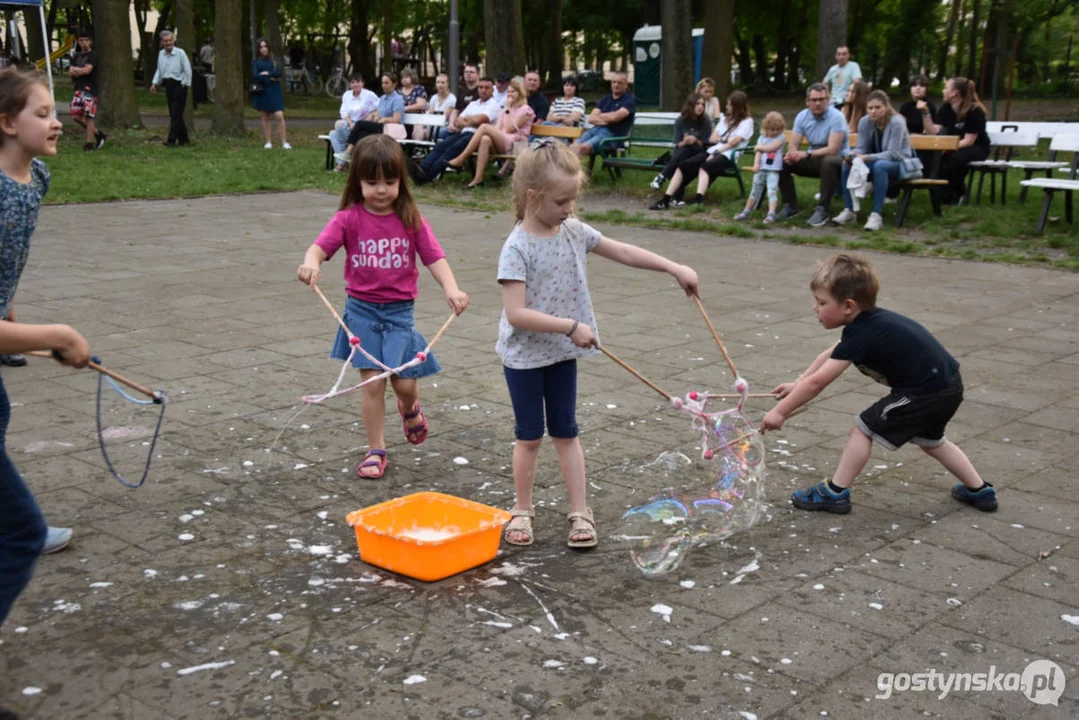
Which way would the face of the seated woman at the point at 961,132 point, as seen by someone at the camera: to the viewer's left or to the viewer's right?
to the viewer's left

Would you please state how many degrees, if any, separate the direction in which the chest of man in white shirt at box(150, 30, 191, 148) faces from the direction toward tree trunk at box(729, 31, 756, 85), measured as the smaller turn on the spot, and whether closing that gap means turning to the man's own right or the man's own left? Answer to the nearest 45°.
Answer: approximately 135° to the man's own left

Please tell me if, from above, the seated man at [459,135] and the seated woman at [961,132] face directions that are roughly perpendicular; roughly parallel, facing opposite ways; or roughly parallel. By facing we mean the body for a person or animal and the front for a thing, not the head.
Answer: roughly parallel

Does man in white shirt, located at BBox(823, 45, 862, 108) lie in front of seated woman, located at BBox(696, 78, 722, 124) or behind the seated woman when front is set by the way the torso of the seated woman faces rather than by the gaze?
behind

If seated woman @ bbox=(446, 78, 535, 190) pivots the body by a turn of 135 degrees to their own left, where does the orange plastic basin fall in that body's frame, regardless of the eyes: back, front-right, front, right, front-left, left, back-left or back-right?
right

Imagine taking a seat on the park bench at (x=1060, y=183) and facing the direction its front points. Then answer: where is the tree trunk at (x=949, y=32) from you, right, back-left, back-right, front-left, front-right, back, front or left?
back-right

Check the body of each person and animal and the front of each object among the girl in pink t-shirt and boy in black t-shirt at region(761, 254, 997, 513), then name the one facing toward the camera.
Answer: the girl in pink t-shirt

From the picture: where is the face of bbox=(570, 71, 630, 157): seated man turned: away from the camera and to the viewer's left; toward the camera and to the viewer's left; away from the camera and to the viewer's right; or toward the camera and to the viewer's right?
toward the camera and to the viewer's left

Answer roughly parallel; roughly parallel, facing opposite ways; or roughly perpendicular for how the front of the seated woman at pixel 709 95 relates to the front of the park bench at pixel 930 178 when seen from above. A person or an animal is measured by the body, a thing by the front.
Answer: roughly parallel

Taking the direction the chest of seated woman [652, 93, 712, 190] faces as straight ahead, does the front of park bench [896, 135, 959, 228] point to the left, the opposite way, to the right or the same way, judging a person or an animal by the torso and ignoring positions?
the same way

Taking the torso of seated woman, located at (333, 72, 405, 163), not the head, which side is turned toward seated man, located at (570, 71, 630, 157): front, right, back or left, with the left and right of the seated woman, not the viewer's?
left

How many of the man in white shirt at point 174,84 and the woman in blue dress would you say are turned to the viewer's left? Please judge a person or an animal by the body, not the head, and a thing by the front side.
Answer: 0

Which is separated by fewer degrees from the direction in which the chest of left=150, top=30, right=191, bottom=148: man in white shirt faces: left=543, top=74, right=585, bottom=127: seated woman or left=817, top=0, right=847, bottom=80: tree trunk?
the seated woman

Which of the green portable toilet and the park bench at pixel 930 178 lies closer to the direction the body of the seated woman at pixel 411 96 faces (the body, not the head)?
the park bench

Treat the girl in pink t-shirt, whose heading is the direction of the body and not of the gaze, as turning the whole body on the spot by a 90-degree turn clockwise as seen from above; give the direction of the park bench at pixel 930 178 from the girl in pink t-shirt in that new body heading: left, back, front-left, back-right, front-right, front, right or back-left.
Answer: back-right

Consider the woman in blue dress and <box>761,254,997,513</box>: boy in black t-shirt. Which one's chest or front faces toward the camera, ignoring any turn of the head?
the woman in blue dress

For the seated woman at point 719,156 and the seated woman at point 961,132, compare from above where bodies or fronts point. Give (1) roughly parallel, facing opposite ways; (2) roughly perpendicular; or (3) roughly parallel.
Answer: roughly parallel
